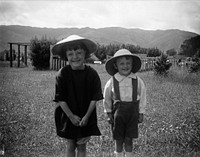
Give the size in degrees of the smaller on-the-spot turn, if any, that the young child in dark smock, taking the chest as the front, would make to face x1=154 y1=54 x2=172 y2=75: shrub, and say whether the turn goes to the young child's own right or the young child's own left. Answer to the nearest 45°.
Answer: approximately 135° to the young child's own left

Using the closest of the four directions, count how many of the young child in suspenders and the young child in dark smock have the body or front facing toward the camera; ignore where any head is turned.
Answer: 2

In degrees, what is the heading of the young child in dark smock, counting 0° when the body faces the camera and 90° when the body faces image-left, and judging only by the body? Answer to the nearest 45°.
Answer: approximately 0°

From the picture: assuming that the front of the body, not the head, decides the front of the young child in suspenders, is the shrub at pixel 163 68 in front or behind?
behind

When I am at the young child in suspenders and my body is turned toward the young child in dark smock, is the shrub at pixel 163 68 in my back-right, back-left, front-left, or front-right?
back-right

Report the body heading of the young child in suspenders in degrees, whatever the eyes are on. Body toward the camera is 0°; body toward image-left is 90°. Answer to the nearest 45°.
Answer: approximately 0°
